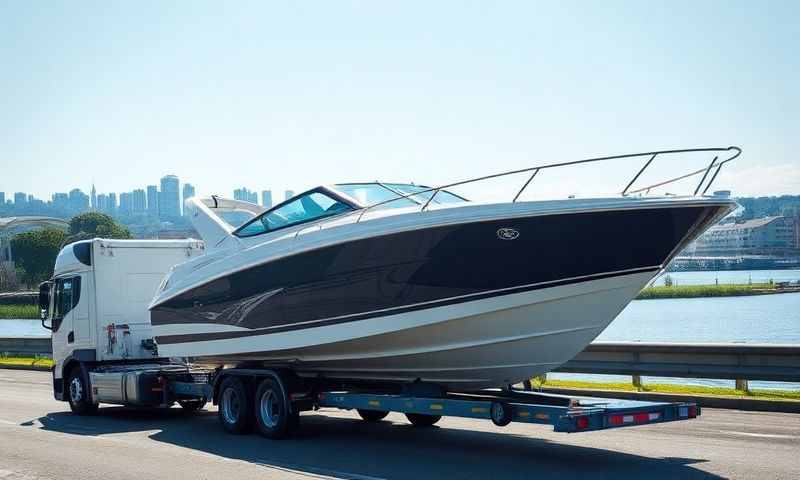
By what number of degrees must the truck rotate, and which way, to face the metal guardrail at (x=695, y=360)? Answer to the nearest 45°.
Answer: approximately 135° to its right

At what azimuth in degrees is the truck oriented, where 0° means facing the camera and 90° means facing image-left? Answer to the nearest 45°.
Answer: approximately 135°
